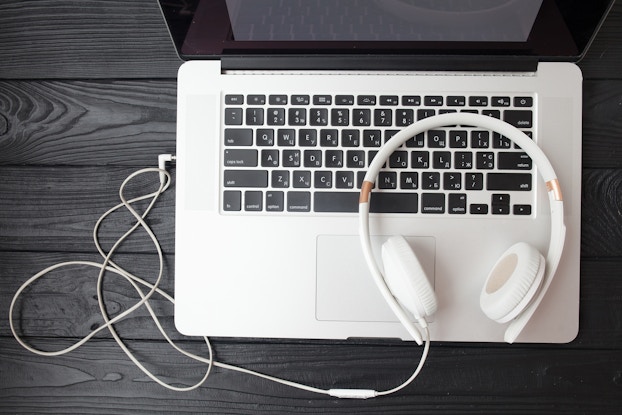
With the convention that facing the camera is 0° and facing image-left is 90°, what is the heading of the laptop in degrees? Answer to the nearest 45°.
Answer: approximately 0°
